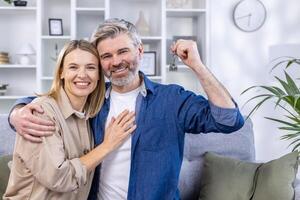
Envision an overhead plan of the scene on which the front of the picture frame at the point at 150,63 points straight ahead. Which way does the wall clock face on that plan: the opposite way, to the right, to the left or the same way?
the same way

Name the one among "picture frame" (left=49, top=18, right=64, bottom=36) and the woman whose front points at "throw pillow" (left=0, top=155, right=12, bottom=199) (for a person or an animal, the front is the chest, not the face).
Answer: the picture frame

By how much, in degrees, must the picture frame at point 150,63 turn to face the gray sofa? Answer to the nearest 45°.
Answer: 0° — it already faces it

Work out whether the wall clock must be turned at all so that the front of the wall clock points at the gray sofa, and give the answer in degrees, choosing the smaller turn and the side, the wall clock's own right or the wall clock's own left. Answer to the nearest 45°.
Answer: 0° — it already faces it

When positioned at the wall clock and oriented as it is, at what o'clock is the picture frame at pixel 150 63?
The picture frame is roughly at 2 o'clock from the wall clock.

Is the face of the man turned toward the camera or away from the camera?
toward the camera

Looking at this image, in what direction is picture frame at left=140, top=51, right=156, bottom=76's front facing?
toward the camera

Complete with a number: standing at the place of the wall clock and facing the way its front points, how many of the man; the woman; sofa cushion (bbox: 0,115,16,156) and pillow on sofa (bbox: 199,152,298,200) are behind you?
0

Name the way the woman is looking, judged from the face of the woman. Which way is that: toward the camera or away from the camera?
toward the camera

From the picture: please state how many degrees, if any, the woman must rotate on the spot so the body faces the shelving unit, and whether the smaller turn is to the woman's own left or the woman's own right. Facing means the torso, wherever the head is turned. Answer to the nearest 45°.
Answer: approximately 135° to the woman's own left

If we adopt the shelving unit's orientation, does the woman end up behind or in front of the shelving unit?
in front

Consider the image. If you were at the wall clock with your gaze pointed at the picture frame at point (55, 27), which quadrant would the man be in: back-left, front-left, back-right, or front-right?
front-left

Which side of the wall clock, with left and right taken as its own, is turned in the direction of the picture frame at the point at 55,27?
right

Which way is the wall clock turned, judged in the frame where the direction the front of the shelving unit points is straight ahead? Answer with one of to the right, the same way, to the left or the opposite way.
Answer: the same way

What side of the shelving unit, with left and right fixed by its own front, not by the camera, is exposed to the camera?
front

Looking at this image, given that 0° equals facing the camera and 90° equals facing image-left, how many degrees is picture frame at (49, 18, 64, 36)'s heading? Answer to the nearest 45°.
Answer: approximately 0°

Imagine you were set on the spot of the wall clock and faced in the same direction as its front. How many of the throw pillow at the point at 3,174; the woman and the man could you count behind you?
0
